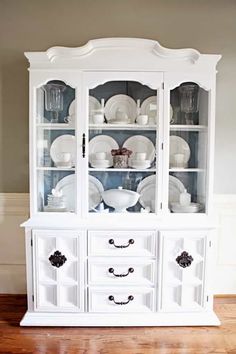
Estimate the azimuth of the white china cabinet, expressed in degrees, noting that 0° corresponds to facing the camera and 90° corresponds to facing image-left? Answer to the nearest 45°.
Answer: approximately 0°
